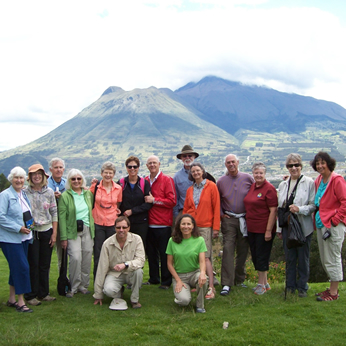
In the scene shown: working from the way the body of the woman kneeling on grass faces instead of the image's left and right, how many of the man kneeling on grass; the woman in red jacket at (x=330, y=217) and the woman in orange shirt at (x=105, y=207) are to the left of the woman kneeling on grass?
1

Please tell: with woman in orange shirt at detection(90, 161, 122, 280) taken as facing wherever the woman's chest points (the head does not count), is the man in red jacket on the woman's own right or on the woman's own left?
on the woman's own left

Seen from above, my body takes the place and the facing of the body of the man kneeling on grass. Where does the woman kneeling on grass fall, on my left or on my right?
on my left

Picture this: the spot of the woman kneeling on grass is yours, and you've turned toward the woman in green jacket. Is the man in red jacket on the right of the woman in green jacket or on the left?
right

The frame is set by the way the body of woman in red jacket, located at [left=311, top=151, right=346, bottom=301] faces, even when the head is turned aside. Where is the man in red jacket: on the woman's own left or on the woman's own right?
on the woman's own right
